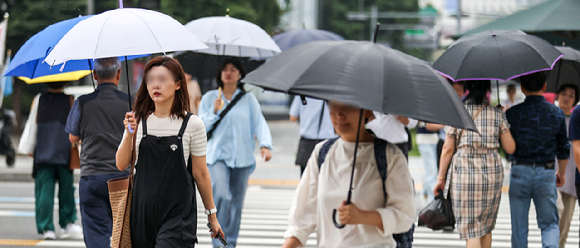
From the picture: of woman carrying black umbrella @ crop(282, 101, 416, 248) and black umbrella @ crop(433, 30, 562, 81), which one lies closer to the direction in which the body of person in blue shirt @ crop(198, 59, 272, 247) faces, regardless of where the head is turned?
the woman carrying black umbrella

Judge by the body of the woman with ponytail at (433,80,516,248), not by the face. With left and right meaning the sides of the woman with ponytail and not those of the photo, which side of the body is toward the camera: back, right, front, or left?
back

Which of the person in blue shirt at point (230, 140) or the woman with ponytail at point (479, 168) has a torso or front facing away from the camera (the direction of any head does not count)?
the woman with ponytail

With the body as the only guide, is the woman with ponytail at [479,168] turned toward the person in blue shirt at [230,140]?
no

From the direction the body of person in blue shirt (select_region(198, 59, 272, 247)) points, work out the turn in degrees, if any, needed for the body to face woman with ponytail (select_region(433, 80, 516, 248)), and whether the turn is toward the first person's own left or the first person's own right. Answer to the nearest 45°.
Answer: approximately 45° to the first person's own left

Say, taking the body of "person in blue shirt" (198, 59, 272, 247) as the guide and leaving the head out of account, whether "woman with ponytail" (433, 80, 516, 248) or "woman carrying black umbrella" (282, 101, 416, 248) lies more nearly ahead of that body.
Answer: the woman carrying black umbrella

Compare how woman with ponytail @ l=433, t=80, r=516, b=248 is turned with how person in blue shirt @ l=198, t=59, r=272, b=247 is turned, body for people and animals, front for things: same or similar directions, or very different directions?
very different directions

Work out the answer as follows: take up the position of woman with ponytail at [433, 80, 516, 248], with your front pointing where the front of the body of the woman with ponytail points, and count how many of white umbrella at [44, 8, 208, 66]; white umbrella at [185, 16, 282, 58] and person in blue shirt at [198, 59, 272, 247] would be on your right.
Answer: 0

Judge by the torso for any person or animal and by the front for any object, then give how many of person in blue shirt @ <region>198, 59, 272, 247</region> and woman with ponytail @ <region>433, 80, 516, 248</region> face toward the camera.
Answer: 1

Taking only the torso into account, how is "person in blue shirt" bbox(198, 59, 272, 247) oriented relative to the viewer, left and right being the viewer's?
facing the viewer

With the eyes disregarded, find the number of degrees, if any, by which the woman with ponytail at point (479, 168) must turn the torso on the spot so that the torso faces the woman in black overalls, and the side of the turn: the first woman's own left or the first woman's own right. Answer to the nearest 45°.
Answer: approximately 135° to the first woman's own left

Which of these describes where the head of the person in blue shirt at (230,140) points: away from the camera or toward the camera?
toward the camera

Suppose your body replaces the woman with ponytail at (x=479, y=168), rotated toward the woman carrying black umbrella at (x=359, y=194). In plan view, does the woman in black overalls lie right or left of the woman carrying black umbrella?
right

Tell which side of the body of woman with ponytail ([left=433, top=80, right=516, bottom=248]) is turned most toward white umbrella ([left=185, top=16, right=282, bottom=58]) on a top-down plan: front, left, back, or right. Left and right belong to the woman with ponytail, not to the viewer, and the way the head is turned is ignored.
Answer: left

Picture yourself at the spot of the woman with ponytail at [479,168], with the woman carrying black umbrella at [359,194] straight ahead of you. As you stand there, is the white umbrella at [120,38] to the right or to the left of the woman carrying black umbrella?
right
